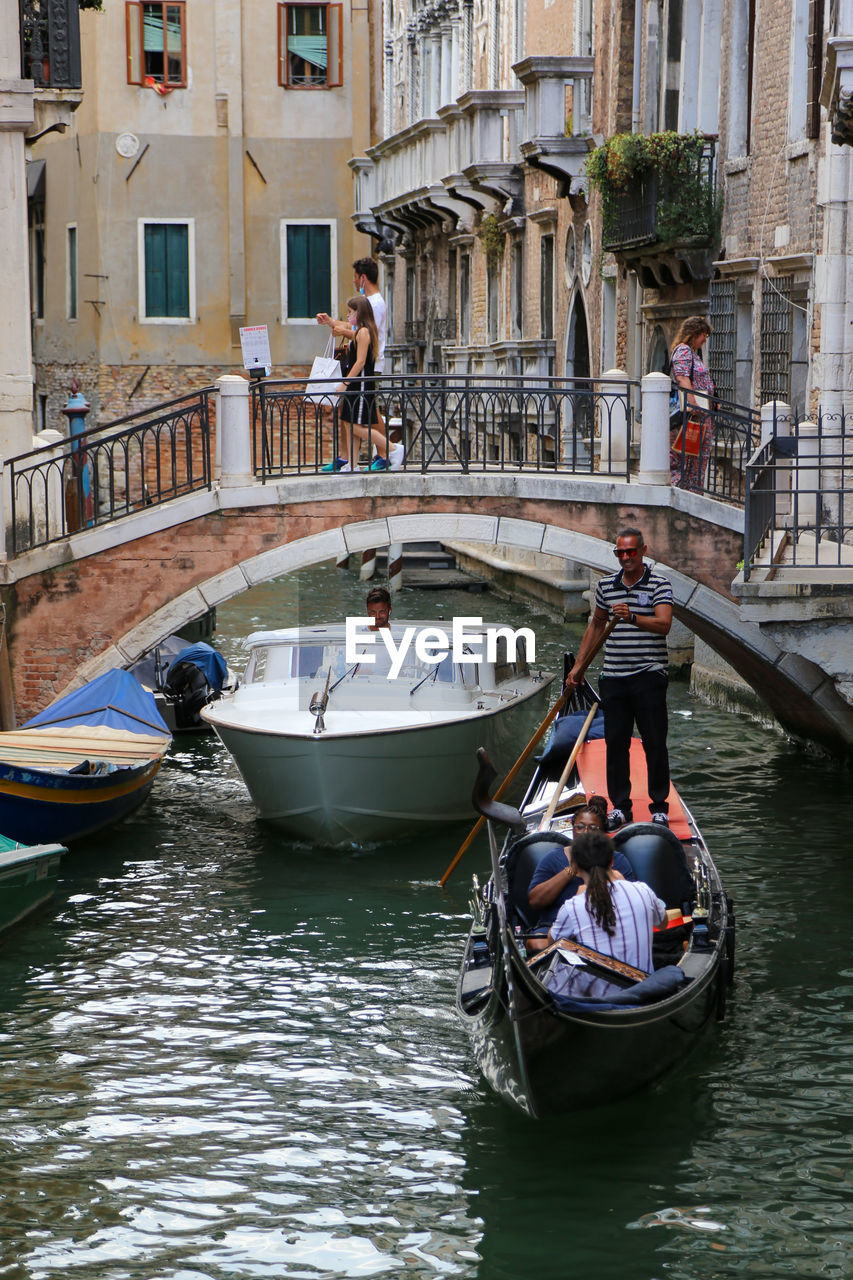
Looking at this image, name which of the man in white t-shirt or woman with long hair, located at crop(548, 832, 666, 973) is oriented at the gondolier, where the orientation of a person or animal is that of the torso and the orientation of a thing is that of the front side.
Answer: the woman with long hair

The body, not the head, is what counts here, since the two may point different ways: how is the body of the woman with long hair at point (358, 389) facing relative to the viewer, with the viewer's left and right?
facing to the left of the viewer

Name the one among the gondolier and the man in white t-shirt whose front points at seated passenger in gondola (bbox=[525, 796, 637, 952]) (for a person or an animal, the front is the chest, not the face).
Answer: the gondolier

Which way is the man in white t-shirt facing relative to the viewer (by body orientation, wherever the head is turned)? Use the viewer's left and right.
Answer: facing to the left of the viewer

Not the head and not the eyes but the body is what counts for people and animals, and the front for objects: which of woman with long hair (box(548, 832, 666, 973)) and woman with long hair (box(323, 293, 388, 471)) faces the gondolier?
woman with long hair (box(548, 832, 666, 973))

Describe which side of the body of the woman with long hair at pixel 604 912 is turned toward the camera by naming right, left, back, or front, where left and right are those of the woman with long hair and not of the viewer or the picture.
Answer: back

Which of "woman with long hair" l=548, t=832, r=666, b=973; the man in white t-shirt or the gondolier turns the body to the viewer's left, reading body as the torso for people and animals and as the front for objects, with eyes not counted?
the man in white t-shirt
